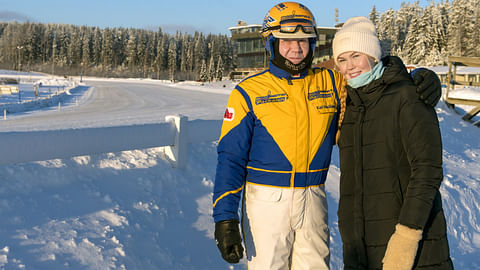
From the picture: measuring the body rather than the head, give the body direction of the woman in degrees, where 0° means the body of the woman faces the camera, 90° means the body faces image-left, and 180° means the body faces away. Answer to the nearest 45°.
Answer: approximately 45°

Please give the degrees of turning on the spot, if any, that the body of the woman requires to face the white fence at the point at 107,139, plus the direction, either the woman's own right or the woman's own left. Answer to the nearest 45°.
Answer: approximately 90° to the woman's own right
